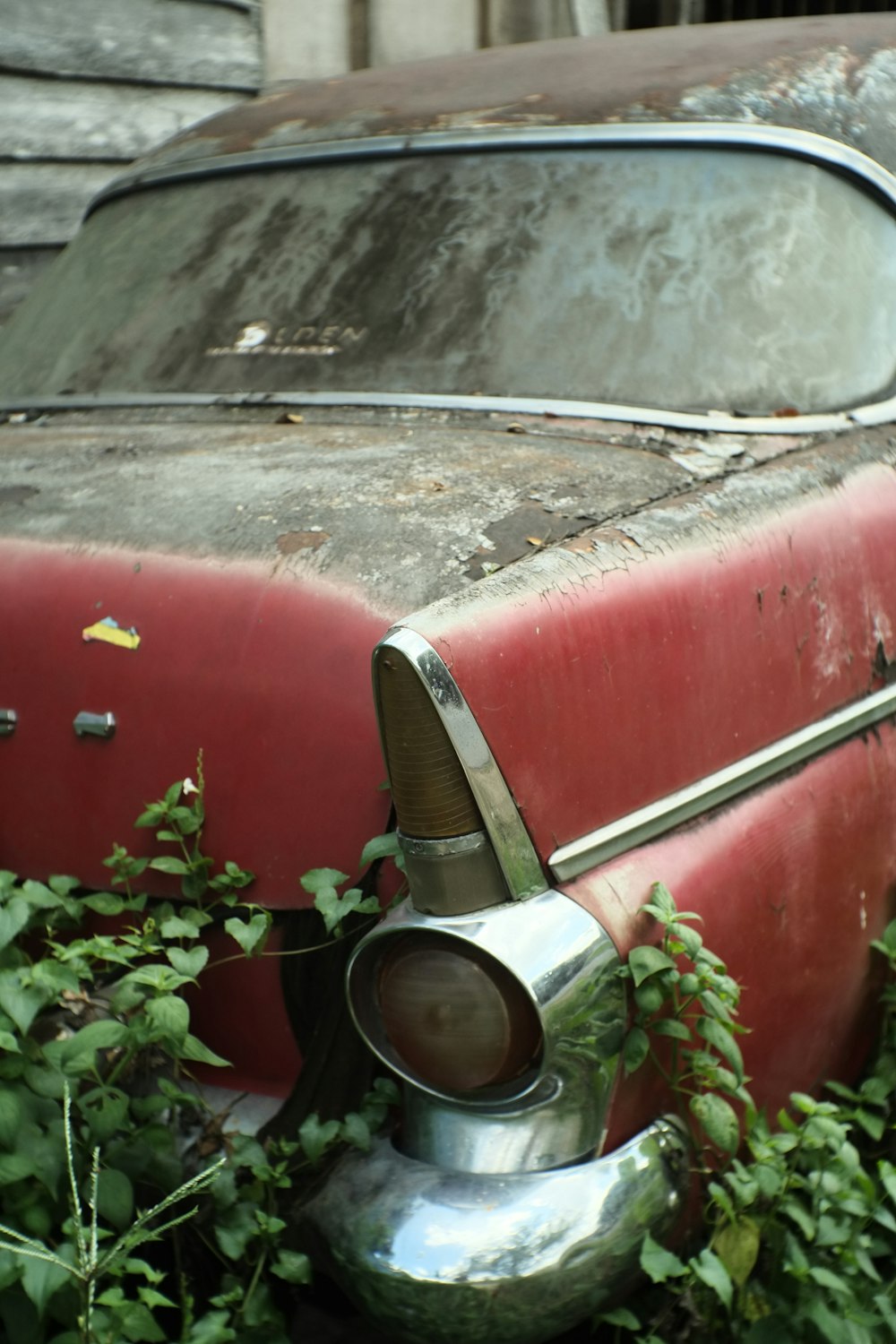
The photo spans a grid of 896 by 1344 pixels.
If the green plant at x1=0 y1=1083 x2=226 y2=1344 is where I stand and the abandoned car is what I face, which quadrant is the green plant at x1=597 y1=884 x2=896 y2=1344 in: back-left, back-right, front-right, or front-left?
front-right

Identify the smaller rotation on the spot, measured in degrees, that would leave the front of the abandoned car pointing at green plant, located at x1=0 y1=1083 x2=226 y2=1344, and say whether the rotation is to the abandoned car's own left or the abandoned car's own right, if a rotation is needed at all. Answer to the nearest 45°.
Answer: approximately 180°

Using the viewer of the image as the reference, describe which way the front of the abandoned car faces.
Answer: facing away from the viewer and to the right of the viewer
